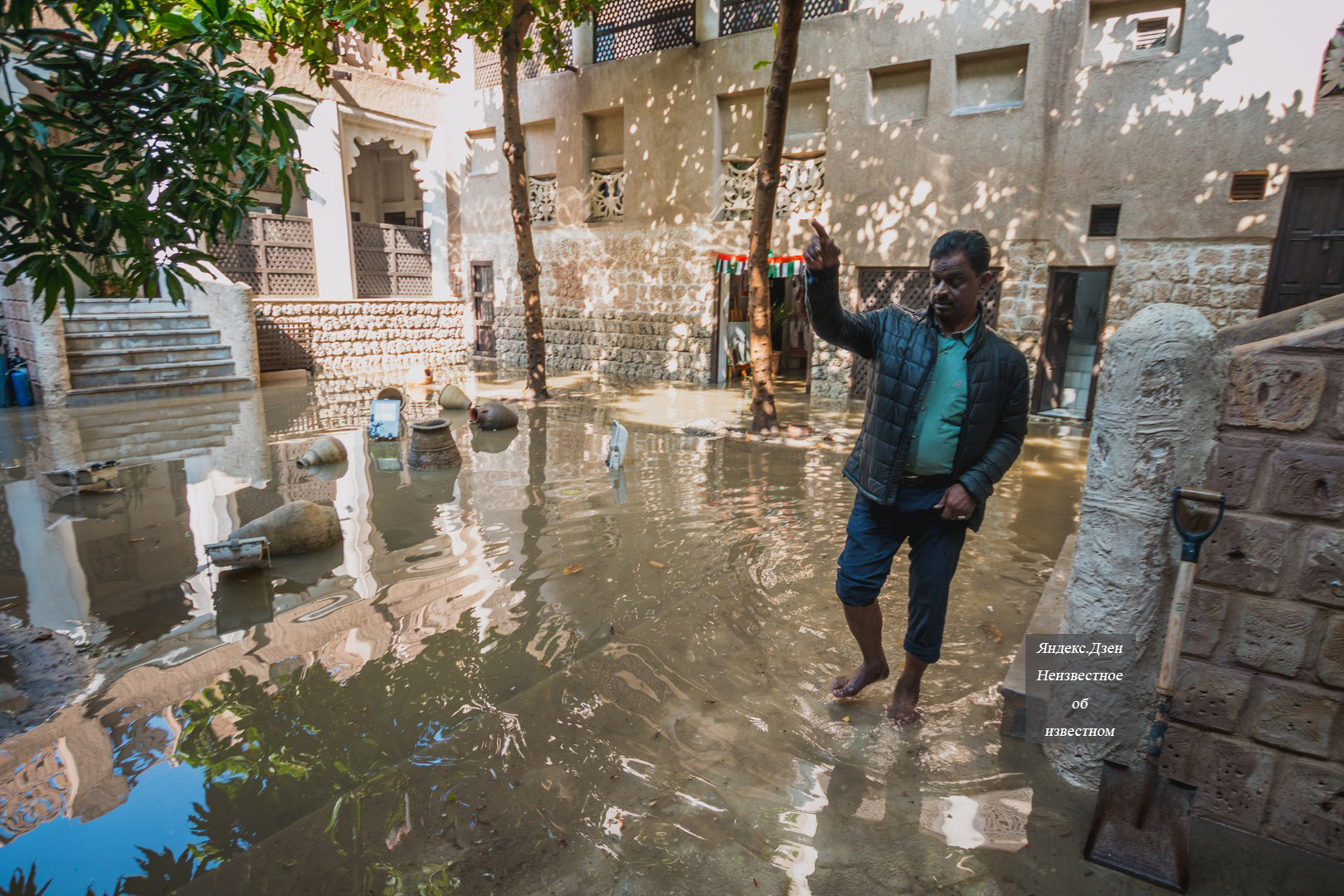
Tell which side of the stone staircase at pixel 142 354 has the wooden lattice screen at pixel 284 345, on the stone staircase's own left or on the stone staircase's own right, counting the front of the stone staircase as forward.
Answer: on the stone staircase's own left

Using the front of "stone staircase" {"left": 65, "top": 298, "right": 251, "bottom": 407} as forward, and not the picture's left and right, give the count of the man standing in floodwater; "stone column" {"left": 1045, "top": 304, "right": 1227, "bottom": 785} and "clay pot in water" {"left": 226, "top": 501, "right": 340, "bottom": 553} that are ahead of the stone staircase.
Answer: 3

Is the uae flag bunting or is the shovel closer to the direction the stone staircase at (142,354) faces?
the shovel

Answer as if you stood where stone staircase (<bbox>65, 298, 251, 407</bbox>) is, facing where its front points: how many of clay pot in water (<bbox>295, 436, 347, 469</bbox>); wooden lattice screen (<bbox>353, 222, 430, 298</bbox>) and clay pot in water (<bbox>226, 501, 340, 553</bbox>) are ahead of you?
2

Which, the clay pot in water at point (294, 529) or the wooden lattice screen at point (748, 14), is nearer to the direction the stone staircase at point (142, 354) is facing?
the clay pot in water

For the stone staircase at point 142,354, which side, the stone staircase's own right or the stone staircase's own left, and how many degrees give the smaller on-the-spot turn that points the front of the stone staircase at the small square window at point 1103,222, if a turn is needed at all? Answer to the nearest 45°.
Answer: approximately 45° to the stone staircase's own left

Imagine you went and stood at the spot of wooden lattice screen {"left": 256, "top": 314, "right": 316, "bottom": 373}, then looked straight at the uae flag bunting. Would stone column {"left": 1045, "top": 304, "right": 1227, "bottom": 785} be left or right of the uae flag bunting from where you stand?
right

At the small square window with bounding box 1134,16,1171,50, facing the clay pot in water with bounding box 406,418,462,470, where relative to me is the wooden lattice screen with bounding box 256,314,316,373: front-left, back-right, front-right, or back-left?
front-right

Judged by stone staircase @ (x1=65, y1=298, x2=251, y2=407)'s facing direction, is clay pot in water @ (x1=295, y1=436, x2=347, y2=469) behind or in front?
in front

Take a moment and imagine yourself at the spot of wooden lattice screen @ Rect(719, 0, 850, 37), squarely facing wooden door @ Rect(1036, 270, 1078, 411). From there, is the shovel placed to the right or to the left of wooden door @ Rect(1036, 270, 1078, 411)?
right

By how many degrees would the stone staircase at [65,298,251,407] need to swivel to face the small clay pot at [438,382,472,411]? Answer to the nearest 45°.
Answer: approximately 45° to its left

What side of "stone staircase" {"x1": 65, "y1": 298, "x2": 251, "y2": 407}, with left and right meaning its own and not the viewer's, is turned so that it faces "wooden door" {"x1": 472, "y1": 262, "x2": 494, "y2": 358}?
left

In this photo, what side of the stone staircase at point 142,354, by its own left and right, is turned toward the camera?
front

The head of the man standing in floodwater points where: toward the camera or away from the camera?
toward the camera

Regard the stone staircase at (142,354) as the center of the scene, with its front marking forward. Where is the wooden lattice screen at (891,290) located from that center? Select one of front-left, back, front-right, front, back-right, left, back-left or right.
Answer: front-left

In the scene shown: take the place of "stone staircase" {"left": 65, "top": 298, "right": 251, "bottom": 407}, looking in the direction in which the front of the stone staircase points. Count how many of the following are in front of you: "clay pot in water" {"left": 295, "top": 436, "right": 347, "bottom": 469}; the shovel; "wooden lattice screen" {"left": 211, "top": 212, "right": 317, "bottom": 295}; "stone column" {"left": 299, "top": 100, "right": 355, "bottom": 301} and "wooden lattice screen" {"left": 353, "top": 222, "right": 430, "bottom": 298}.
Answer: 2

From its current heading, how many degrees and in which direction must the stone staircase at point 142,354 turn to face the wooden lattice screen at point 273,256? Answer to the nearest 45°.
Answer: approximately 135° to its left
